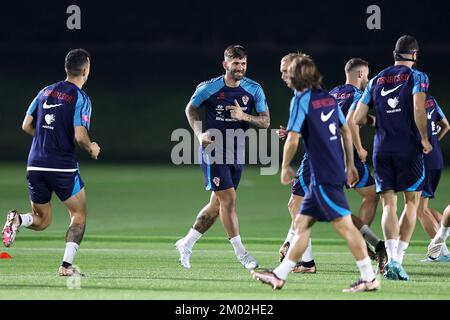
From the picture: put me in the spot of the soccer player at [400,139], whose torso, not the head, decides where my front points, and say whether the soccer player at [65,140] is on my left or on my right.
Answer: on my left

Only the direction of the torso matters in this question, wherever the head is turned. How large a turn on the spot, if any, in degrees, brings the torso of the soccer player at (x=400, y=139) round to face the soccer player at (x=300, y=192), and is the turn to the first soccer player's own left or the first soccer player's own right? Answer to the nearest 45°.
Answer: approximately 90° to the first soccer player's own left

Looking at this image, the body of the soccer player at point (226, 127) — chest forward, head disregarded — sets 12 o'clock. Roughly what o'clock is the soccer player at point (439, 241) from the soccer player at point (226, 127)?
the soccer player at point (439, 241) is roughly at 10 o'clock from the soccer player at point (226, 127).

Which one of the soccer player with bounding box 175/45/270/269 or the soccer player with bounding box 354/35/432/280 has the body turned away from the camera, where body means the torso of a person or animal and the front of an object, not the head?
the soccer player with bounding box 354/35/432/280

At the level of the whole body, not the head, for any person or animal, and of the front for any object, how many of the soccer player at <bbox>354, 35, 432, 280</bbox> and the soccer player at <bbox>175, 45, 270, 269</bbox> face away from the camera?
1

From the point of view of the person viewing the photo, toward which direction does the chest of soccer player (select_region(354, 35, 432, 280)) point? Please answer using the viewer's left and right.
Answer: facing away from the viewer

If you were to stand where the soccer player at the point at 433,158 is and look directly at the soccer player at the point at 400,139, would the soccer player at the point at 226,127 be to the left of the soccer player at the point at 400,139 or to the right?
right

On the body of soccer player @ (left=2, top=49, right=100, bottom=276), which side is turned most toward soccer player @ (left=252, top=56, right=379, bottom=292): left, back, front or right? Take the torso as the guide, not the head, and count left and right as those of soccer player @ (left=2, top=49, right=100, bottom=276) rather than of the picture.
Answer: right

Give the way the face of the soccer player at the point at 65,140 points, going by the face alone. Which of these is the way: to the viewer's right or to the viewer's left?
to the viewer's right

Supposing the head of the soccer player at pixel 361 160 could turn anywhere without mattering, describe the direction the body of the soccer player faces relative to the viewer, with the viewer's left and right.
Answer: facing away from the viewer and to the right of the viewer

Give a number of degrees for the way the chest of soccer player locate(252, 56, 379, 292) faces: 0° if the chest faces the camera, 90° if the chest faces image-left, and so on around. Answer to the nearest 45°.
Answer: approximately 135°
